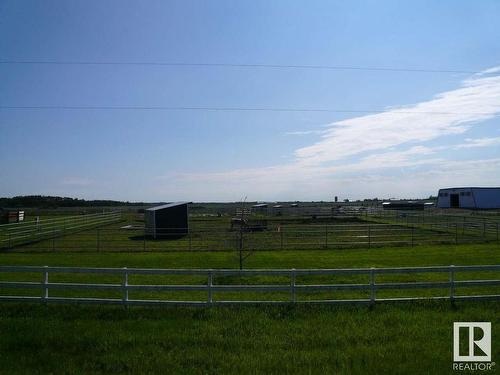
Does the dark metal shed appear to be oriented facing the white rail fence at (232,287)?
no
